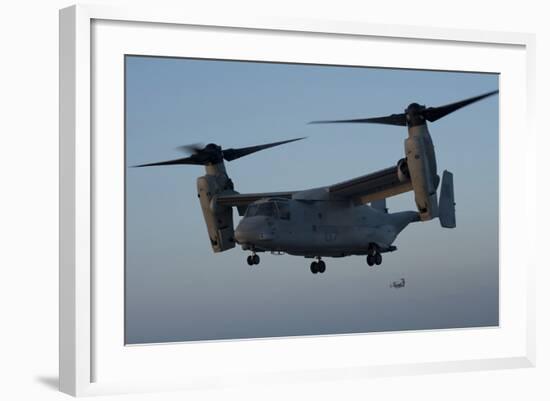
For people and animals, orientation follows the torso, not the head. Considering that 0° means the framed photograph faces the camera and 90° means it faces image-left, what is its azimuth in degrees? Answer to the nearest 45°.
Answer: approximately 315°
